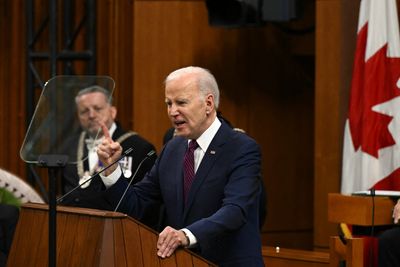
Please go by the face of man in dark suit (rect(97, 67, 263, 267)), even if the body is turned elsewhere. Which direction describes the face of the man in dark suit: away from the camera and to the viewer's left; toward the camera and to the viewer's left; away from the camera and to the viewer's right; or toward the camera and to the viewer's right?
toward the camera and to the viewer's left

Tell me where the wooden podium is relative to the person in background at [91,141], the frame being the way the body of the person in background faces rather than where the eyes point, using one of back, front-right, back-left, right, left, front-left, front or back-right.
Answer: front-left

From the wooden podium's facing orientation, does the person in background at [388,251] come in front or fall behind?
behind

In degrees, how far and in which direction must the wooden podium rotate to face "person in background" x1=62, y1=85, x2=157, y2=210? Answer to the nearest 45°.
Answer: approximately 135° to its right

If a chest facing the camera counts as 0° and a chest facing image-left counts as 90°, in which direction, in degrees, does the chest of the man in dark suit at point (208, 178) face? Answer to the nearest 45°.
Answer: approximately 45°

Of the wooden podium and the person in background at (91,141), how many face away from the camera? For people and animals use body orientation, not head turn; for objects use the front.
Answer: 0

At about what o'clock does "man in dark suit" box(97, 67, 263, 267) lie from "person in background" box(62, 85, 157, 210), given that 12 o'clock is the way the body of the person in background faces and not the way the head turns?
The man in dark suit is roughly at 10 o'clock from the person in background.

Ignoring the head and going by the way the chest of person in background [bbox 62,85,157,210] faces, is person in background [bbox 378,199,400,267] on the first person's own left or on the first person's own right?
on the first person's own left

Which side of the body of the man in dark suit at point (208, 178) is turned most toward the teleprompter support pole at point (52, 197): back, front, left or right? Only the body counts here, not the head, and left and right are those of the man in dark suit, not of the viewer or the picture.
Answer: front

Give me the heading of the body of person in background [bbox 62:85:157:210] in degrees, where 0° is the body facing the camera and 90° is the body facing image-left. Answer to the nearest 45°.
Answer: approximately 45°

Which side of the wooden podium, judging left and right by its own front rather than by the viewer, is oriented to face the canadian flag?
back
